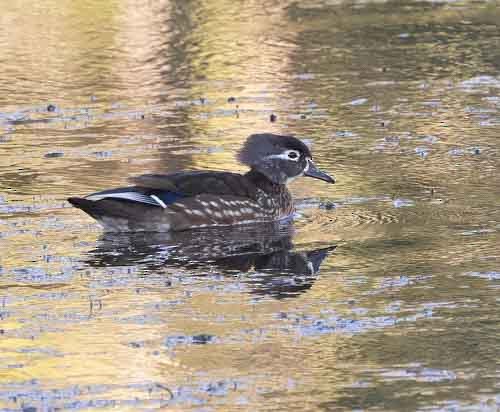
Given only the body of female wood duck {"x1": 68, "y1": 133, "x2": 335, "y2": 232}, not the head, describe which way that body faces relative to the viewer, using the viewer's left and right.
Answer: facing to the right of the viewer
